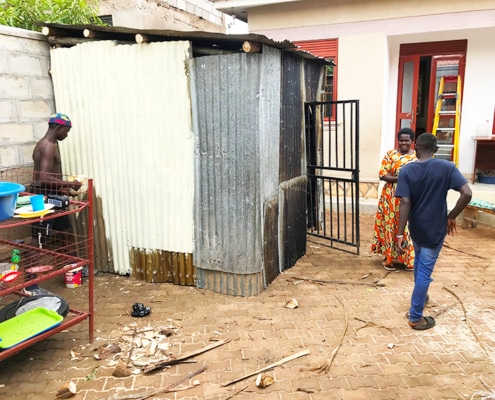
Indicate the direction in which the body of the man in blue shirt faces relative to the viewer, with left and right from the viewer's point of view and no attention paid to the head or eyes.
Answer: facing away from the viewer

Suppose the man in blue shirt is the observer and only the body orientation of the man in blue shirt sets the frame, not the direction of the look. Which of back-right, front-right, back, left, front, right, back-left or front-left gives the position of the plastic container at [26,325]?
back-left

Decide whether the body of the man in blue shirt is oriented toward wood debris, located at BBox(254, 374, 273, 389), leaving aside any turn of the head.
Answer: no

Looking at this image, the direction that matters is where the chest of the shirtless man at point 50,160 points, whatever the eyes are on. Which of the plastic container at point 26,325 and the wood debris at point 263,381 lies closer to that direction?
the wood debris

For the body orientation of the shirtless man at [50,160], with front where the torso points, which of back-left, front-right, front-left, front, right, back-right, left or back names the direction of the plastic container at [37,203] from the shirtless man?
right

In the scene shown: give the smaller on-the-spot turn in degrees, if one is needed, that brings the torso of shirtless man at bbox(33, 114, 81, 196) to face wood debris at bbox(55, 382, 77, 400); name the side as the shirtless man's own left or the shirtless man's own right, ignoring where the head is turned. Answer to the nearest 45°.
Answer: approximately 90° to the shirtless man's own right

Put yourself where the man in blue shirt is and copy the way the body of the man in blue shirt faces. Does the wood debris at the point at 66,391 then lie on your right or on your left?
on your left

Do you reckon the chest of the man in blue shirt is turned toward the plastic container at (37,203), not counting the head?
no

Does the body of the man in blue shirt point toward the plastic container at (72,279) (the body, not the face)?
no

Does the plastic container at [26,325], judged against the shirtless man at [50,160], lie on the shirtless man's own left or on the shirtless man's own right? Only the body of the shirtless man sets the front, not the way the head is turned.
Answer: on the shirtless man's own right

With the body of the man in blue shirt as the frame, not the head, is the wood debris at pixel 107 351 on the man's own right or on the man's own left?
on the man's own left

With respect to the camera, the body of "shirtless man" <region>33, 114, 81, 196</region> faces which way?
to the viewer's right

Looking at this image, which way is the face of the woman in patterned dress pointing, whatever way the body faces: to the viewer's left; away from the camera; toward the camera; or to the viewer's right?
toward the camera

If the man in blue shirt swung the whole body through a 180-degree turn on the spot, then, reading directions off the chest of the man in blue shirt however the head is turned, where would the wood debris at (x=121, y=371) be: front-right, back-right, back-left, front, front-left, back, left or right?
front-right
